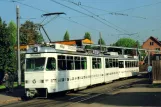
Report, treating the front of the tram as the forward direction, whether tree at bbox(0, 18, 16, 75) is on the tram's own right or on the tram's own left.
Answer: on the tram's own right

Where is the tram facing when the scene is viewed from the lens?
facing the viewer and to the left of the viewer
